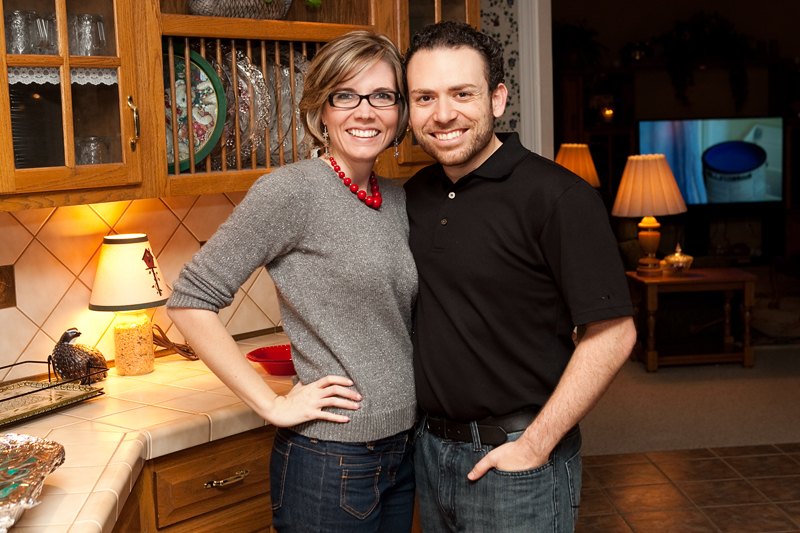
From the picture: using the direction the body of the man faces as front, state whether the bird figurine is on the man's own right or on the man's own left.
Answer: on the man's own right

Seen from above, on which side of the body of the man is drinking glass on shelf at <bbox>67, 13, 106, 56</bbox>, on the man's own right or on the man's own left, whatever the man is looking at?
on the man's own right

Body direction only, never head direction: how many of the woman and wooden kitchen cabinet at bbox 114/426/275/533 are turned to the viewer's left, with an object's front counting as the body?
0

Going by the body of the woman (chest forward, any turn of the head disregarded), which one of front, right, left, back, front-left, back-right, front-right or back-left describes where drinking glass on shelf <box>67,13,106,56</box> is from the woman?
back

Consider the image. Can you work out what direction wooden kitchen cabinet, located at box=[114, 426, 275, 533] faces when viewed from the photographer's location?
facing the viewer and to the right of the viewer

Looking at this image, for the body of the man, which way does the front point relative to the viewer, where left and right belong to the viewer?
facing the viewer and to the left of the viewer

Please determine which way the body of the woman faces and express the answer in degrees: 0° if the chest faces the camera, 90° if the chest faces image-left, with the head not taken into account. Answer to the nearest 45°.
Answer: approximately 315°

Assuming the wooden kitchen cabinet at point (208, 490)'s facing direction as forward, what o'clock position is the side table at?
The side table is roughly at 9 o'clock from the wooden kitchen cabinet.

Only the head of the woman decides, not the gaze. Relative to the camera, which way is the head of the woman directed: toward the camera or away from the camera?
toward the camera

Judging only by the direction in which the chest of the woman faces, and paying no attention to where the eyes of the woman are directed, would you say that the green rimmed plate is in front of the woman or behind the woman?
behind

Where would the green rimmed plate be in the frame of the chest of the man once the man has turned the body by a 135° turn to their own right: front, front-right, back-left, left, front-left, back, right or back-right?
front-left
